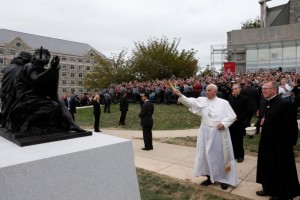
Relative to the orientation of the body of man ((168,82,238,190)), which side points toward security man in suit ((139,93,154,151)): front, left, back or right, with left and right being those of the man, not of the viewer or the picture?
right

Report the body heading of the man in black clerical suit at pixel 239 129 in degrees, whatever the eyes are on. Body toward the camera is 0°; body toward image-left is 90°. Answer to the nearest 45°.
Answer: approximately 45°

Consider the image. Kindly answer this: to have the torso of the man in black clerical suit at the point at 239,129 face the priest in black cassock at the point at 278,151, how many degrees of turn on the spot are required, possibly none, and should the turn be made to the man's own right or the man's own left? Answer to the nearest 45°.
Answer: approximately 45° to the man's own left

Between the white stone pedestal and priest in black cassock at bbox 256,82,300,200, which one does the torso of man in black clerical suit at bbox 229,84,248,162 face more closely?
the white stone pedestal

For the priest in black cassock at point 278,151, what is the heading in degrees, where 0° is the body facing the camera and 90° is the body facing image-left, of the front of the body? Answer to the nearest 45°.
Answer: approximately 90°

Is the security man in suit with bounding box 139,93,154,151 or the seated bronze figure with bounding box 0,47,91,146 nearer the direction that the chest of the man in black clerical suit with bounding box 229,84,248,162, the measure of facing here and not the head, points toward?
the seated bronze figure
